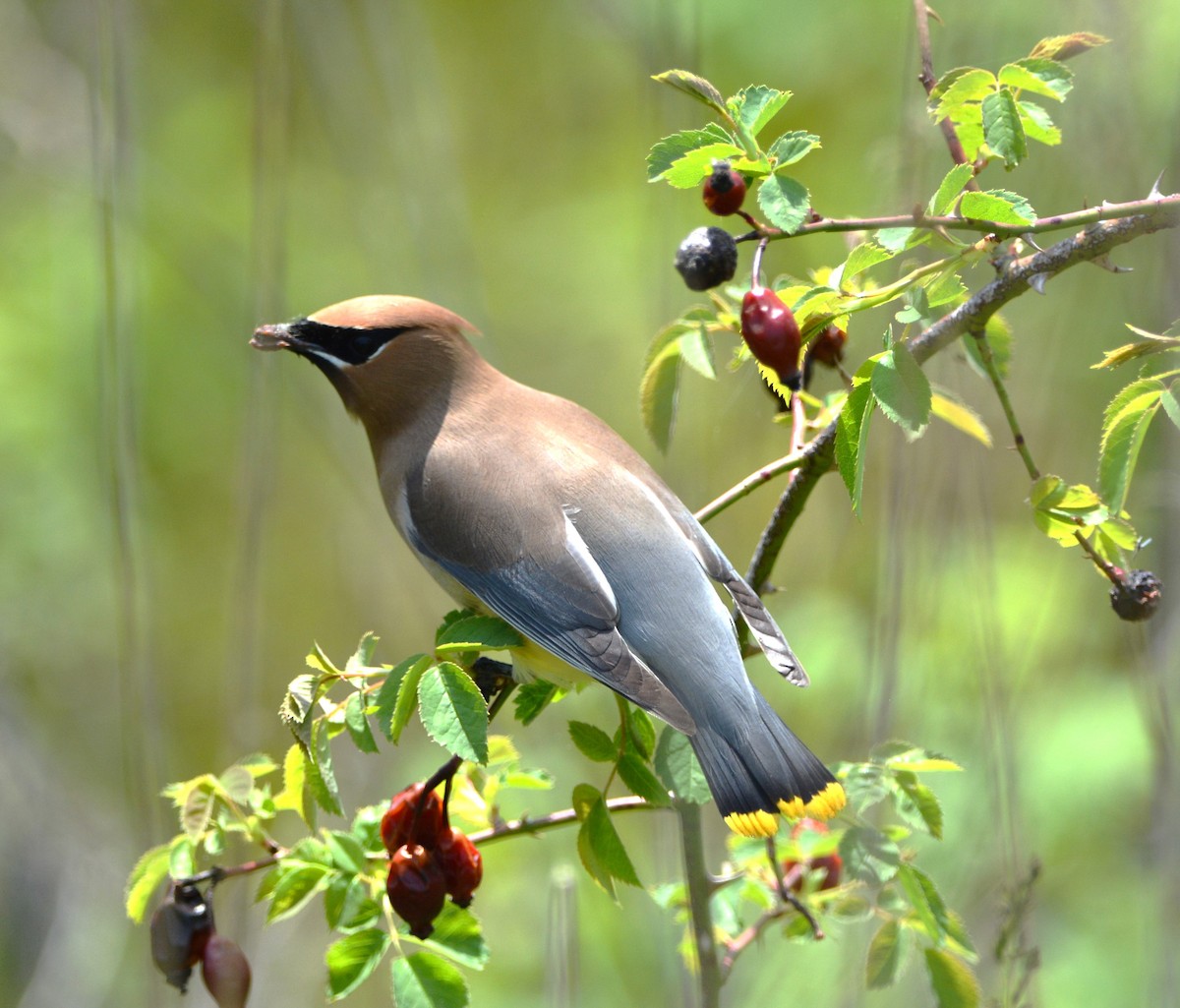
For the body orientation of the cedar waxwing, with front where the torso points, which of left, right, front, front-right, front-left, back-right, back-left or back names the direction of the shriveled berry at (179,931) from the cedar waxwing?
left

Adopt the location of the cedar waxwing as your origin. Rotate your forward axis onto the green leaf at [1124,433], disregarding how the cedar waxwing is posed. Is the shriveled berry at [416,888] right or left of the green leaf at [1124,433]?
right

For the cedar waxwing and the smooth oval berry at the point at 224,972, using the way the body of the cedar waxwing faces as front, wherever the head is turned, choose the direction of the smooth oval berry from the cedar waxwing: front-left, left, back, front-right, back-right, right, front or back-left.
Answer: left

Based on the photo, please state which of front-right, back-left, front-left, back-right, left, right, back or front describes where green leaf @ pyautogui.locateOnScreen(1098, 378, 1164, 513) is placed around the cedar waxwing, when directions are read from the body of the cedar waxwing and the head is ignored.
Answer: back

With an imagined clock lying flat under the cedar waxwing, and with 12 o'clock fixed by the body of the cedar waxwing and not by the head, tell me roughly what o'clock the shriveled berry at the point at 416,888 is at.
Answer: The shriveled berry is roughly at 10 o'clock from the cedar waxwing.

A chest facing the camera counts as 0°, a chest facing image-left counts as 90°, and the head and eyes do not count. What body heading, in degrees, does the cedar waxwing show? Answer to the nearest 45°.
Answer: approximately 135°
